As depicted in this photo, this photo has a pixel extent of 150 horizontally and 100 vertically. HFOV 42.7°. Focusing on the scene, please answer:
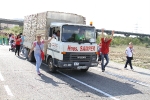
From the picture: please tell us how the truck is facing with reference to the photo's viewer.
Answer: facing the viewer and to the right of the viewer
